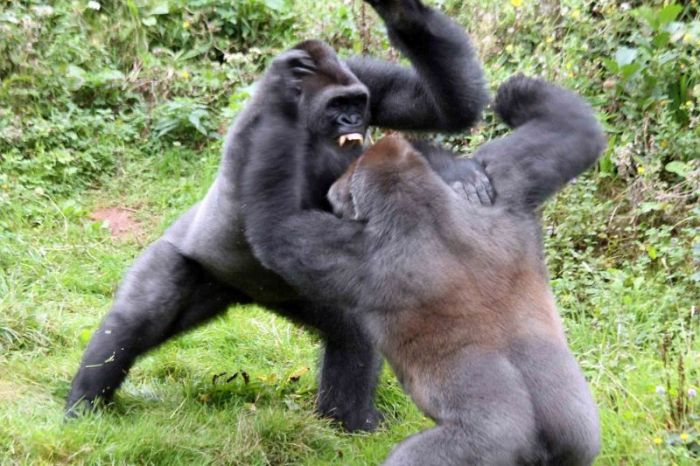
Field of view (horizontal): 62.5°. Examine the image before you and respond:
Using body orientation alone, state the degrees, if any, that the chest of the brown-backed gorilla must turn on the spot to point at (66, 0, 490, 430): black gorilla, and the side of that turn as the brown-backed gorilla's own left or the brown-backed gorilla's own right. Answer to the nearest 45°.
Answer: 0° — it already faces it

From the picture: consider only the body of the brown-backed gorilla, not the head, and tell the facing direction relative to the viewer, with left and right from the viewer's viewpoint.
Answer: facing away from the viewer and to the left of the viewer
